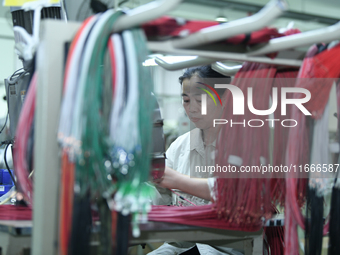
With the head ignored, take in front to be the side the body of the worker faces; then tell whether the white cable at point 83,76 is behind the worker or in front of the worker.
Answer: in front

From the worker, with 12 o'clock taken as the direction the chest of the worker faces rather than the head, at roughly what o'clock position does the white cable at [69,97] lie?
The white cable is roughly at 11 o'clock from the worker.

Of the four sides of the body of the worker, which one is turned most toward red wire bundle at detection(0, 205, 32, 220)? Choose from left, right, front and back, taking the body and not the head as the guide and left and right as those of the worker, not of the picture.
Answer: front

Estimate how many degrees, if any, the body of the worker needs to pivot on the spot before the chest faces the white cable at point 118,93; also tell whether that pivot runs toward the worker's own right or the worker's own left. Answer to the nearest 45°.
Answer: approximately 45° to the worker's own left

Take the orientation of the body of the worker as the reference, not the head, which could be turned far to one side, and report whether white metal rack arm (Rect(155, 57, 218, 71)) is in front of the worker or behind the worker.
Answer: in front

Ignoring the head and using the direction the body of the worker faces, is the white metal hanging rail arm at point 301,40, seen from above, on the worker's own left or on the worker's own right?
on the worker's own left

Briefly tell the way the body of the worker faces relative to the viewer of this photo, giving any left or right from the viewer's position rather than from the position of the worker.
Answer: facing the viewer and to the left of the viewer
